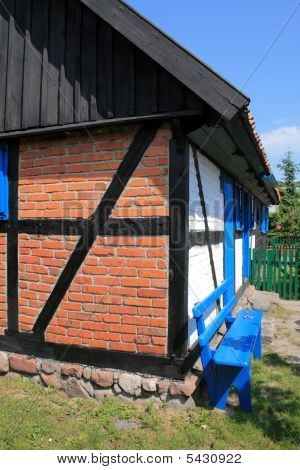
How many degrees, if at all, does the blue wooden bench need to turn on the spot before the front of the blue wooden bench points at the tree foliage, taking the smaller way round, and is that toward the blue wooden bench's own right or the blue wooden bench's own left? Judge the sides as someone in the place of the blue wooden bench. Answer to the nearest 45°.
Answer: approximately 90° to the blue wooden bench's own left

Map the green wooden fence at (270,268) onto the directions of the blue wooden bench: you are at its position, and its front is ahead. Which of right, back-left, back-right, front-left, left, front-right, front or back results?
left

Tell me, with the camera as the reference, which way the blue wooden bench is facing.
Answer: facing to the right of the viewer
